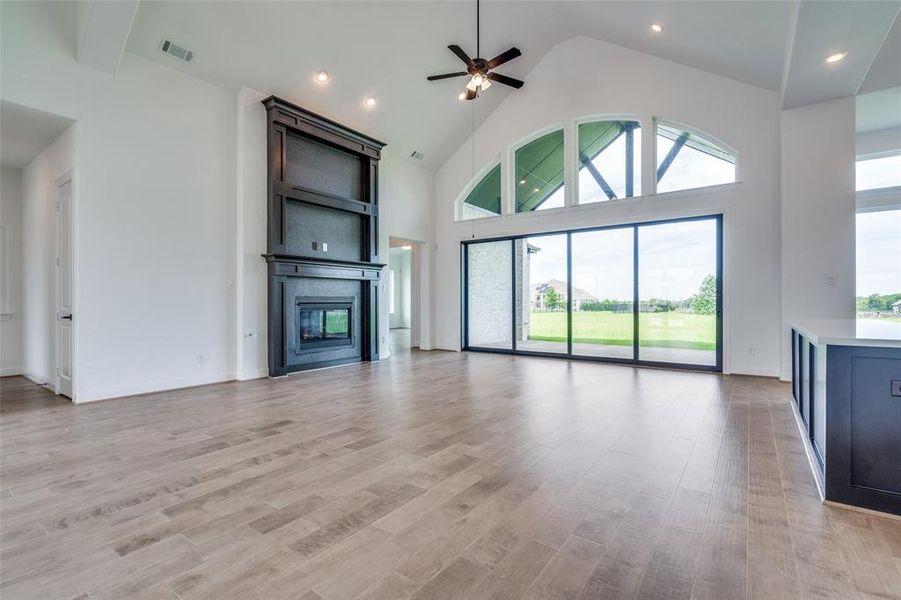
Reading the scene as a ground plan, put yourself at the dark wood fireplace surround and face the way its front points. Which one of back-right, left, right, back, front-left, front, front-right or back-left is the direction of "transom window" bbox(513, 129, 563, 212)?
front-left

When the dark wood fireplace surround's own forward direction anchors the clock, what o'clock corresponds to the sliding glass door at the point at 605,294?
The sliding glass door is roughly at 11 o'clock from the dark wood fireplace surround.

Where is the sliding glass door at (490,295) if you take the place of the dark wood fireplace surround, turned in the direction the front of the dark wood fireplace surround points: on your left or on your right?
on your left

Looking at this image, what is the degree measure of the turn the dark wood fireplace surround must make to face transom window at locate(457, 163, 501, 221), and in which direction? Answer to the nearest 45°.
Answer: approximately 45° to its left

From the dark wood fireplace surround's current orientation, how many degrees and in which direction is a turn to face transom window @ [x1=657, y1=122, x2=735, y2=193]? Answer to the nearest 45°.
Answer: approximately 45° to its left

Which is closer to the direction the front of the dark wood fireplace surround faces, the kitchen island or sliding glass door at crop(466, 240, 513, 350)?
the kitchen island

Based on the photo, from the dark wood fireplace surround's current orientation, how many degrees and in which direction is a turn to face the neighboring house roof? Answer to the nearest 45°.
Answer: approximately 45° to its left

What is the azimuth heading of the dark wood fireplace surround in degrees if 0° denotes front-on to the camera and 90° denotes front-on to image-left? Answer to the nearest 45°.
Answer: approximately 315°

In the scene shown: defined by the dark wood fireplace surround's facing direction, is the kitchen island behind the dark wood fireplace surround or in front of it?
in front

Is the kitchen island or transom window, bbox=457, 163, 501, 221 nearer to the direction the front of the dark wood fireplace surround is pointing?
the kitchen island

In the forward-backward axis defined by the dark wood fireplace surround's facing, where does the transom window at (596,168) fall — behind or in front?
in front
